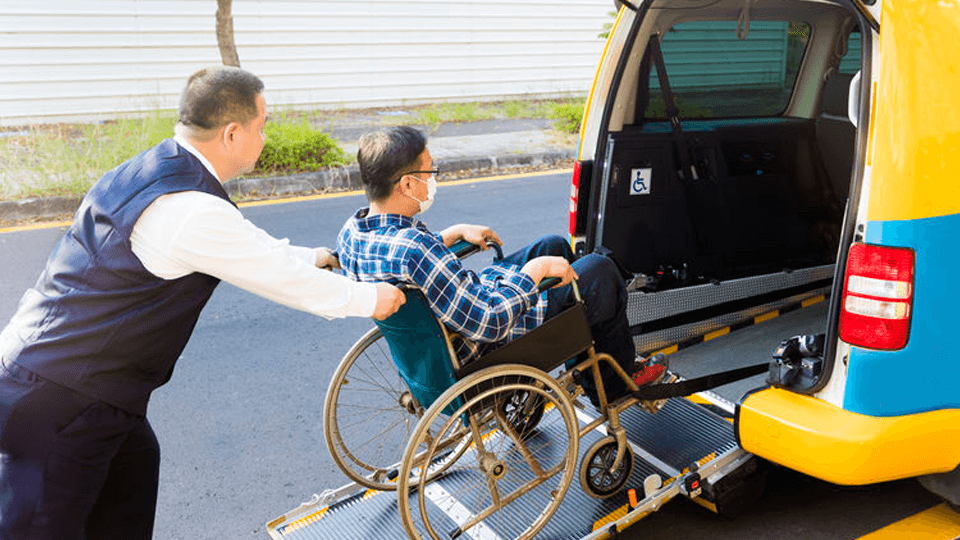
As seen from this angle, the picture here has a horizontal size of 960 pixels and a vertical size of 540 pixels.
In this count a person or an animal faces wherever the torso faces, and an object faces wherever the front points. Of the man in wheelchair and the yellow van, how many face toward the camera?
0

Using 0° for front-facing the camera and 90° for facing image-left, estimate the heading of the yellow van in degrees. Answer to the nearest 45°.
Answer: approximately 225°

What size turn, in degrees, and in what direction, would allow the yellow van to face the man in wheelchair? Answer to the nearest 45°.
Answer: approximately 180°

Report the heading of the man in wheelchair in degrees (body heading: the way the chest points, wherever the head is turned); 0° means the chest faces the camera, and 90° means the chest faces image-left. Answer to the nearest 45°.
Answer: approximately 225°

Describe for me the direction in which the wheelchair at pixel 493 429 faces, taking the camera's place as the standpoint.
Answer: facing away from the viewer and to the right of the viewer
